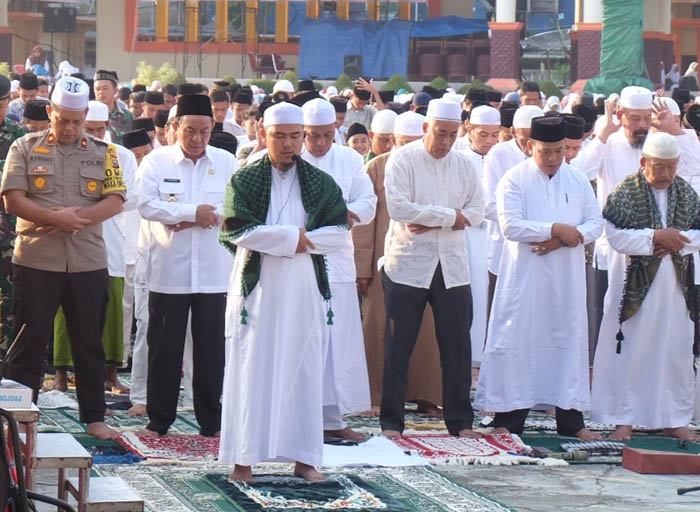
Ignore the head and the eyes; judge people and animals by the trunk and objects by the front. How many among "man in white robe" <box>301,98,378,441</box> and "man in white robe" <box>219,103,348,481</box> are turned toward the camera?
2

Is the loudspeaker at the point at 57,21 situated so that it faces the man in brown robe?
yes

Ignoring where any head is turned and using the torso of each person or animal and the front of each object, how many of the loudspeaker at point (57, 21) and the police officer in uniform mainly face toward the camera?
2

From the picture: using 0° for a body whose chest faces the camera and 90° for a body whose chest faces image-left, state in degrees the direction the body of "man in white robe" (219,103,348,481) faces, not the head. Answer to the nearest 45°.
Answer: approximately 0°

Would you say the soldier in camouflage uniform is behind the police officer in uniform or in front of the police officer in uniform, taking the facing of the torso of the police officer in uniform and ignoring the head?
behind

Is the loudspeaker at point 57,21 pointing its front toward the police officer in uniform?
yes

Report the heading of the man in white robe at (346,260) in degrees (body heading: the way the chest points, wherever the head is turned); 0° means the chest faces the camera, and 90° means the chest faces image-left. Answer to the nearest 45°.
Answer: approximately 0°
